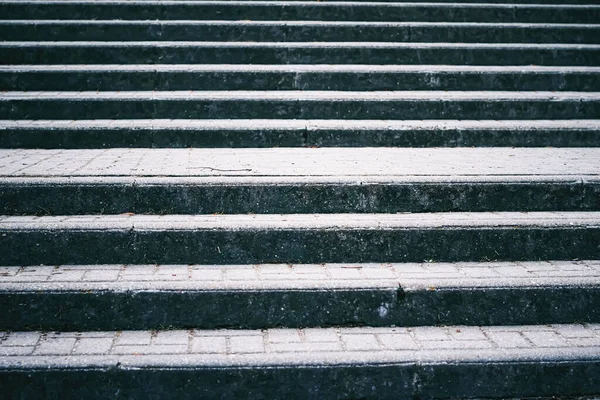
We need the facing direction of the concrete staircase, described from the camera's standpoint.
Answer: facing the viewer
